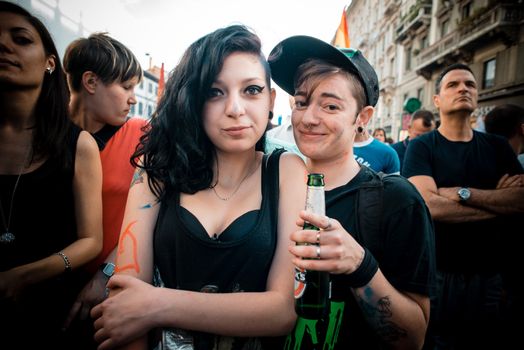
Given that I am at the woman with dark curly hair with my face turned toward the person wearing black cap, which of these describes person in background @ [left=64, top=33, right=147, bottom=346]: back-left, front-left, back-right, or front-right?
back-left

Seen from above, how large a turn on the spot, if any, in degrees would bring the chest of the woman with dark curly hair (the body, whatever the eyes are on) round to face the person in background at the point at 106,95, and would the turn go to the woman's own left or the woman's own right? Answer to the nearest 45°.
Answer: approximately 135° to the woman's own right

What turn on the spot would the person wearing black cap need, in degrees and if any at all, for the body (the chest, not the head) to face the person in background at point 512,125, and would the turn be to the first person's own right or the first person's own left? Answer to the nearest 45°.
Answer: approximately 180°
